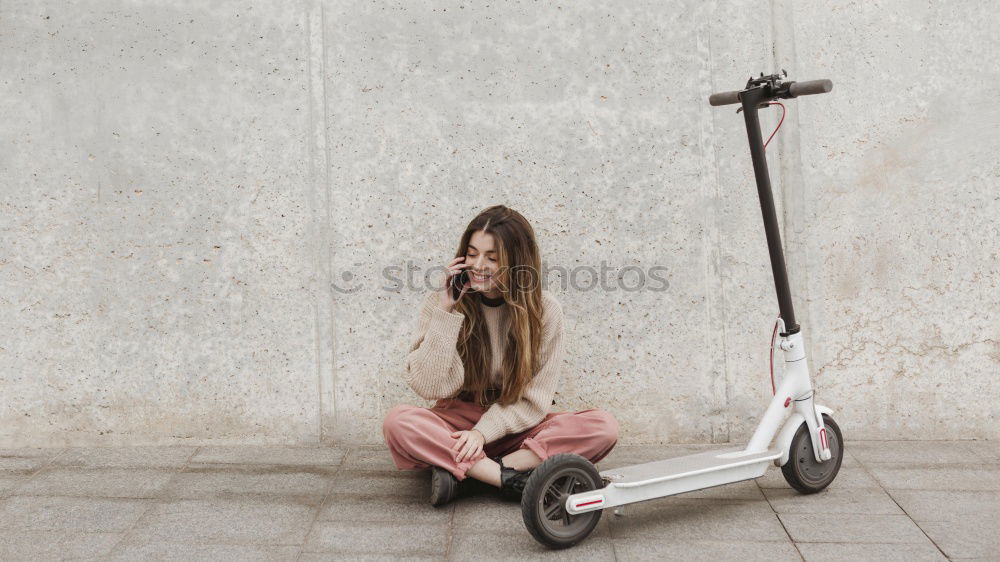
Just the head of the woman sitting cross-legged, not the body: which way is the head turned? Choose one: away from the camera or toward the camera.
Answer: toward the camera

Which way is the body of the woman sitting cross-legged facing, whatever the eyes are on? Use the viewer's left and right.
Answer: facing the viewer

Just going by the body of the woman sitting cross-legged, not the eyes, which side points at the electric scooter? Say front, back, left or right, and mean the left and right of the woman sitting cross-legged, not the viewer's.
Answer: left
